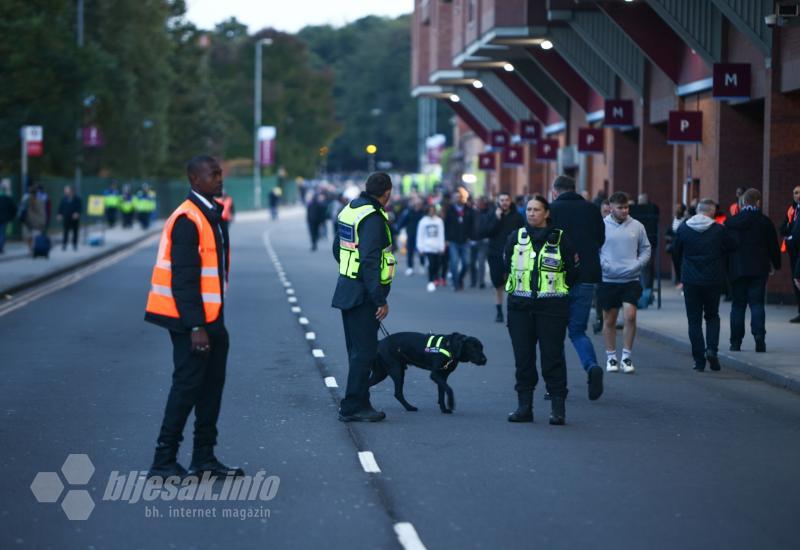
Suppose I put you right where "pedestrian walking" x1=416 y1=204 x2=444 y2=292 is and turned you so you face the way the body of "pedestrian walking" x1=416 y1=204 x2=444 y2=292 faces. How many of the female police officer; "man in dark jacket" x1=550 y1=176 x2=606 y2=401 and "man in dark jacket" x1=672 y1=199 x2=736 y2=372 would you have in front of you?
3

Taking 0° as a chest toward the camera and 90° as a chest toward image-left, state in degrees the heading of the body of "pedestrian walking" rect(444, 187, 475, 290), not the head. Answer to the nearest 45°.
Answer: approximately 0°

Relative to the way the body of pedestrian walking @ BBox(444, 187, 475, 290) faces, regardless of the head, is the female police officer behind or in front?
in front

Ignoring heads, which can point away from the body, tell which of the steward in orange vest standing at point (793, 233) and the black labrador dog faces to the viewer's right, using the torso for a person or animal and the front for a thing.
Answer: the black labrador dog

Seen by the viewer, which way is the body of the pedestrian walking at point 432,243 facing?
toward the camera

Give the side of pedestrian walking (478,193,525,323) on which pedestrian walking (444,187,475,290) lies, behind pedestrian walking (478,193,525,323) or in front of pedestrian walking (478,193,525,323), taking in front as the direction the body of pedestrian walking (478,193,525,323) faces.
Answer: behind

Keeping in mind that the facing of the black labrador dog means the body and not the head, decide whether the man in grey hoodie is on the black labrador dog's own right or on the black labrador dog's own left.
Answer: on the black labrador dog's own left

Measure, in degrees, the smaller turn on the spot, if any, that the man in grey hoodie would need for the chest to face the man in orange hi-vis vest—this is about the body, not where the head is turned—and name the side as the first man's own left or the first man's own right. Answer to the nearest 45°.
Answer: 0° — they already face them

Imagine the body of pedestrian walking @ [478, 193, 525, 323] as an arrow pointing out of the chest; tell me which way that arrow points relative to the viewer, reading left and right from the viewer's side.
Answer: facing the viewer
